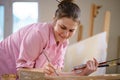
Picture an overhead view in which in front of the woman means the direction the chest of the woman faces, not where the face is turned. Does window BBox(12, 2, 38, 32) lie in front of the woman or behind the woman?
behind
